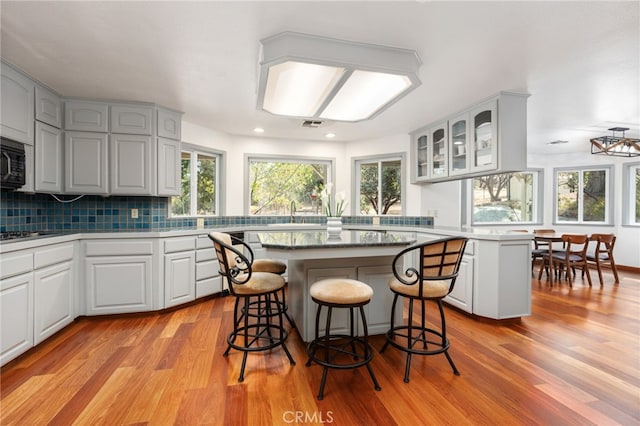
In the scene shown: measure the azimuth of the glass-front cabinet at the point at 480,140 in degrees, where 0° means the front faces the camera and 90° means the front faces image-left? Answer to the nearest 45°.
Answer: approximately 45°

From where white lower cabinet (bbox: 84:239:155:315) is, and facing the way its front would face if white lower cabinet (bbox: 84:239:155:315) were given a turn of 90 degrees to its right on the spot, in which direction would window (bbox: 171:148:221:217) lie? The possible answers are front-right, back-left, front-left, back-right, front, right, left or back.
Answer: back-right

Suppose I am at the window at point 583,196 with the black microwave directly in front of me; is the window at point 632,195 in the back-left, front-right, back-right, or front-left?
back-left

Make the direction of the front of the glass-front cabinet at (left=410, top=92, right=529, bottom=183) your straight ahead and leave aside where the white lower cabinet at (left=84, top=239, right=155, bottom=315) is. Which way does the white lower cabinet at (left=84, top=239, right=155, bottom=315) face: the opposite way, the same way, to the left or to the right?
to the left

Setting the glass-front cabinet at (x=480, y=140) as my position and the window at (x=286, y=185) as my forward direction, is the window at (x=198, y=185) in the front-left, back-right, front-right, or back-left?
front-left

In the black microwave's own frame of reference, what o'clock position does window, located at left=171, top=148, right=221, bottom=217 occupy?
The window is roughly at 10 o'clock from the black microwave.

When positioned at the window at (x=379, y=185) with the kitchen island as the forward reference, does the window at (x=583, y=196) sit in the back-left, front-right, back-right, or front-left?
back-left

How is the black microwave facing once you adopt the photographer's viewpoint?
facing the viewer and to the right of the viewer

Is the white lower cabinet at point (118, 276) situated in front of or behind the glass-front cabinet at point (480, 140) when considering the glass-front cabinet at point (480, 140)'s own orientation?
in front

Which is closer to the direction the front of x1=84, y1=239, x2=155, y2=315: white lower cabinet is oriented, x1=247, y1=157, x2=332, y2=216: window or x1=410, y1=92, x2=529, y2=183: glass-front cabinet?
the glass-front cabinet

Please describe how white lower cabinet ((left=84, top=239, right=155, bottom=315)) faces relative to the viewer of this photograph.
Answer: facing the viewer

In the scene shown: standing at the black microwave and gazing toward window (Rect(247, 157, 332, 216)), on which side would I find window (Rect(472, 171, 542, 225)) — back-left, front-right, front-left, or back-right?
front-right

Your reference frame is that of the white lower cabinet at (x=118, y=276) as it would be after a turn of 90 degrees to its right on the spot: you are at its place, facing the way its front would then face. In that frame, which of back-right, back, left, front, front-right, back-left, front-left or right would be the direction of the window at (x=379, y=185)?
back

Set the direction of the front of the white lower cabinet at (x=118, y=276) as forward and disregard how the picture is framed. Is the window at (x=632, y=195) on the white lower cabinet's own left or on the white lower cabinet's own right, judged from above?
on the white lower cabinet's own left

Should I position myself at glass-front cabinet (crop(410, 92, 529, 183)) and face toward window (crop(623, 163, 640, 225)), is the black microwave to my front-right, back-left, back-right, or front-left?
back-left

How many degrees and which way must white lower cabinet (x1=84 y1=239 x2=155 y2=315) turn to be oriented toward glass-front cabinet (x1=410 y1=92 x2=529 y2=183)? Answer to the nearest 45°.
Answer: approximately 45° to its left

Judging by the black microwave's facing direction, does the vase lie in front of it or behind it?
in front

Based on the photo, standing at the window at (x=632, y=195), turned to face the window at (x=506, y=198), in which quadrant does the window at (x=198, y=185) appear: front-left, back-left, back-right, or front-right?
front-left

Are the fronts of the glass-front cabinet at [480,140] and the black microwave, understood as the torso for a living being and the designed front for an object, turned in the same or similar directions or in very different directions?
very different directions

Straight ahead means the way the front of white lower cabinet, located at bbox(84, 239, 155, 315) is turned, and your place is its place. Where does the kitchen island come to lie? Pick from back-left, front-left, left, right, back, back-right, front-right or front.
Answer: front-left
